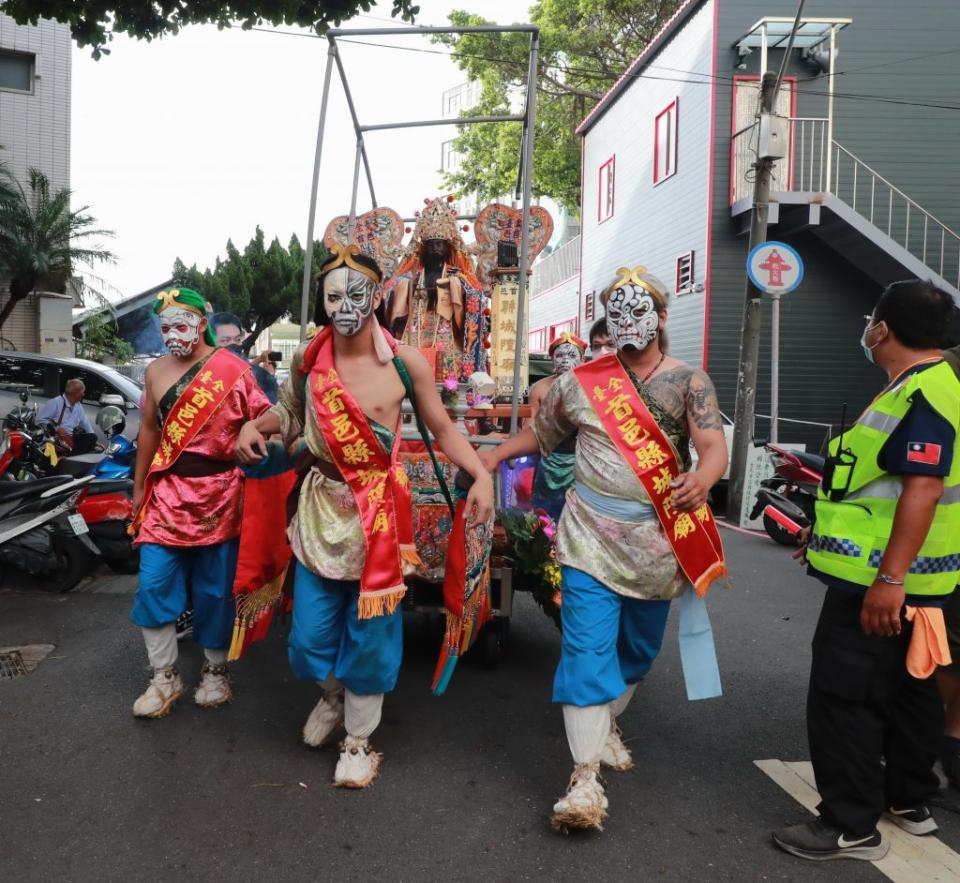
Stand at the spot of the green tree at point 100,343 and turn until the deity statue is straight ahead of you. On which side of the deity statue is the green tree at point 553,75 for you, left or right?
left

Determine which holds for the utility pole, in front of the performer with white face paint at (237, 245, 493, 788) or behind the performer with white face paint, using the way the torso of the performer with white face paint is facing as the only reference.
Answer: behind

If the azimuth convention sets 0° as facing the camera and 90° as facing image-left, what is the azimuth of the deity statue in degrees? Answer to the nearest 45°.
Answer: approximately 0°

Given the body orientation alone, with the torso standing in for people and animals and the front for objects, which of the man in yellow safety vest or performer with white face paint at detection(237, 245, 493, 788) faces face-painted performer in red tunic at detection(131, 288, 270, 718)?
the man in yellow safety vest

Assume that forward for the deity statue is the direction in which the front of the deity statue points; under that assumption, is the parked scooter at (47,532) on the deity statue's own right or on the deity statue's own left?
on the deity statue's own right

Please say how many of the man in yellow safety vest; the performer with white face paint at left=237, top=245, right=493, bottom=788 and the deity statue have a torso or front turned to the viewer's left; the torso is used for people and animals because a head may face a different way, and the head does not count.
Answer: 1

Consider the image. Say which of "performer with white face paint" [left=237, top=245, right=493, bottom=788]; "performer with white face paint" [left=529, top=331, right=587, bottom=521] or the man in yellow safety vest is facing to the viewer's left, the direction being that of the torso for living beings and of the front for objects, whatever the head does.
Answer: the man in yellow safety vest

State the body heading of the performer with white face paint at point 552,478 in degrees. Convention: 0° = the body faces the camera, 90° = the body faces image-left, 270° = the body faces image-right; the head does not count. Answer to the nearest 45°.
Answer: approximately 0°

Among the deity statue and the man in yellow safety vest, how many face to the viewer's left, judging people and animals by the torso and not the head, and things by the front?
1

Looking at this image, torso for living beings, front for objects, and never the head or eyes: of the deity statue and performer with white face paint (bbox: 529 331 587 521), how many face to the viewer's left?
0

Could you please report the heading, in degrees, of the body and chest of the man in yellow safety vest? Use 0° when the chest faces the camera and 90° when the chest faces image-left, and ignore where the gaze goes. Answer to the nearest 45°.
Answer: approximately 90°

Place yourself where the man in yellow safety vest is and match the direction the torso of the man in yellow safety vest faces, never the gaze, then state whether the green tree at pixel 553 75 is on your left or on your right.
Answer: on your right

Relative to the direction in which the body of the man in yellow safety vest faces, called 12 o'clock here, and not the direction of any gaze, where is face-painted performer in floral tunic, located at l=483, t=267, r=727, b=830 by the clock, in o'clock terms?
The face-painted performer in floral tunic is roughly at 12 o'clock from the man in yellow safety vest.

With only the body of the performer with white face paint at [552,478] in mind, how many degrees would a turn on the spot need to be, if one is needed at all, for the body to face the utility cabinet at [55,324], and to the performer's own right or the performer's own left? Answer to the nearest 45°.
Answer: approximately 135° to the performer's own right
